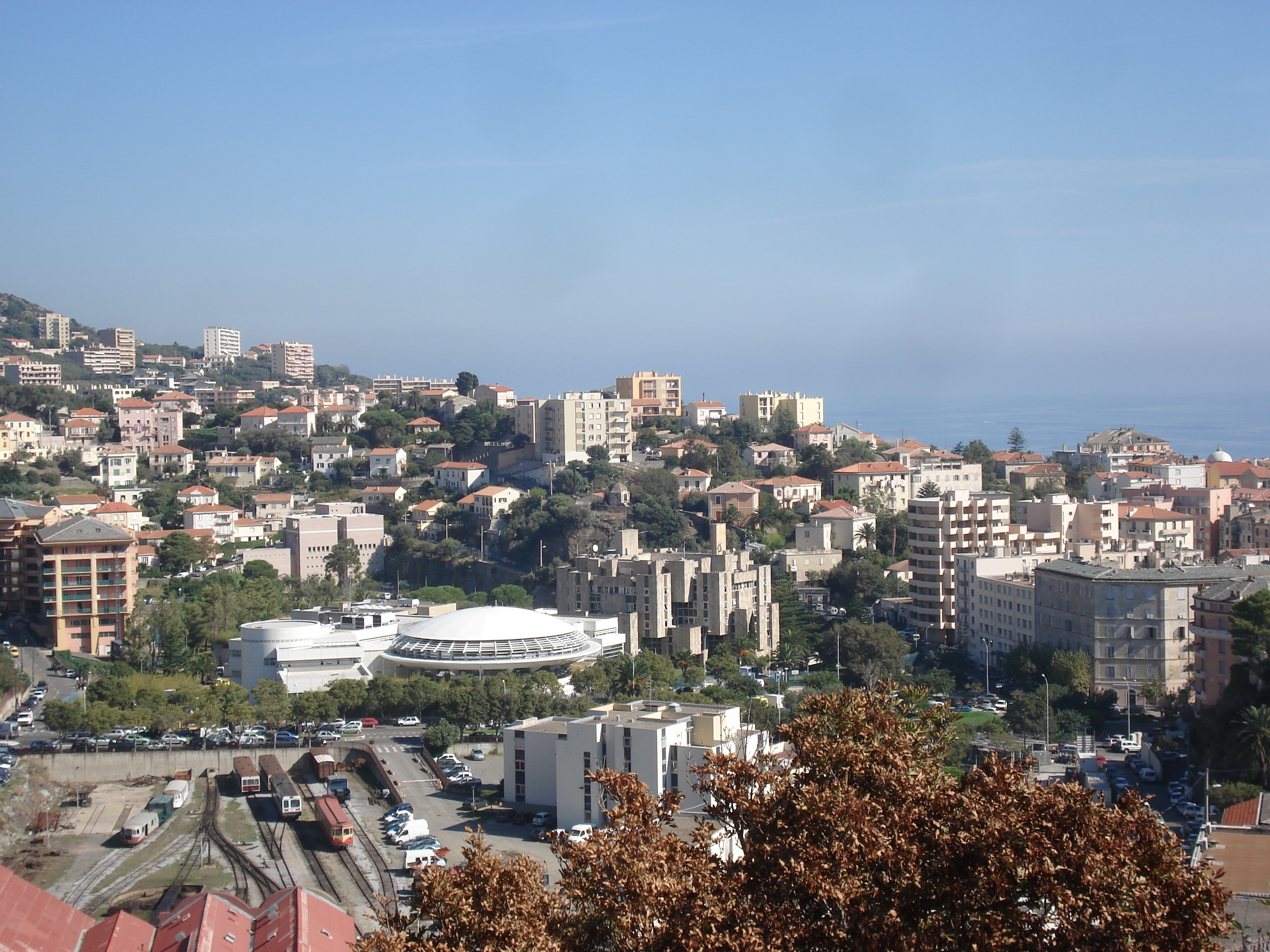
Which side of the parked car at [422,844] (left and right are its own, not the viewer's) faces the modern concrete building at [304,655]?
right

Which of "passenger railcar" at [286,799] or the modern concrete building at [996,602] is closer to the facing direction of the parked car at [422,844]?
the passenger railcar

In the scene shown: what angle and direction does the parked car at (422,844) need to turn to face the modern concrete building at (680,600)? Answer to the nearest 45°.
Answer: approximately 135° to its right

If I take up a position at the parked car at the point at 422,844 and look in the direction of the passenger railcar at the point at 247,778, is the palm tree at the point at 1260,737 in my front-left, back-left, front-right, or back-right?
back-right

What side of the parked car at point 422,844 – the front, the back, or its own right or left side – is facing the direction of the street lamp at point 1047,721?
back

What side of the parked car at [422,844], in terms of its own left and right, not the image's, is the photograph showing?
left

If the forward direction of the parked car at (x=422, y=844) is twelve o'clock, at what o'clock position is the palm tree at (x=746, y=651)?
The palm tree is roughly at 4 o'clock from the parked car.
